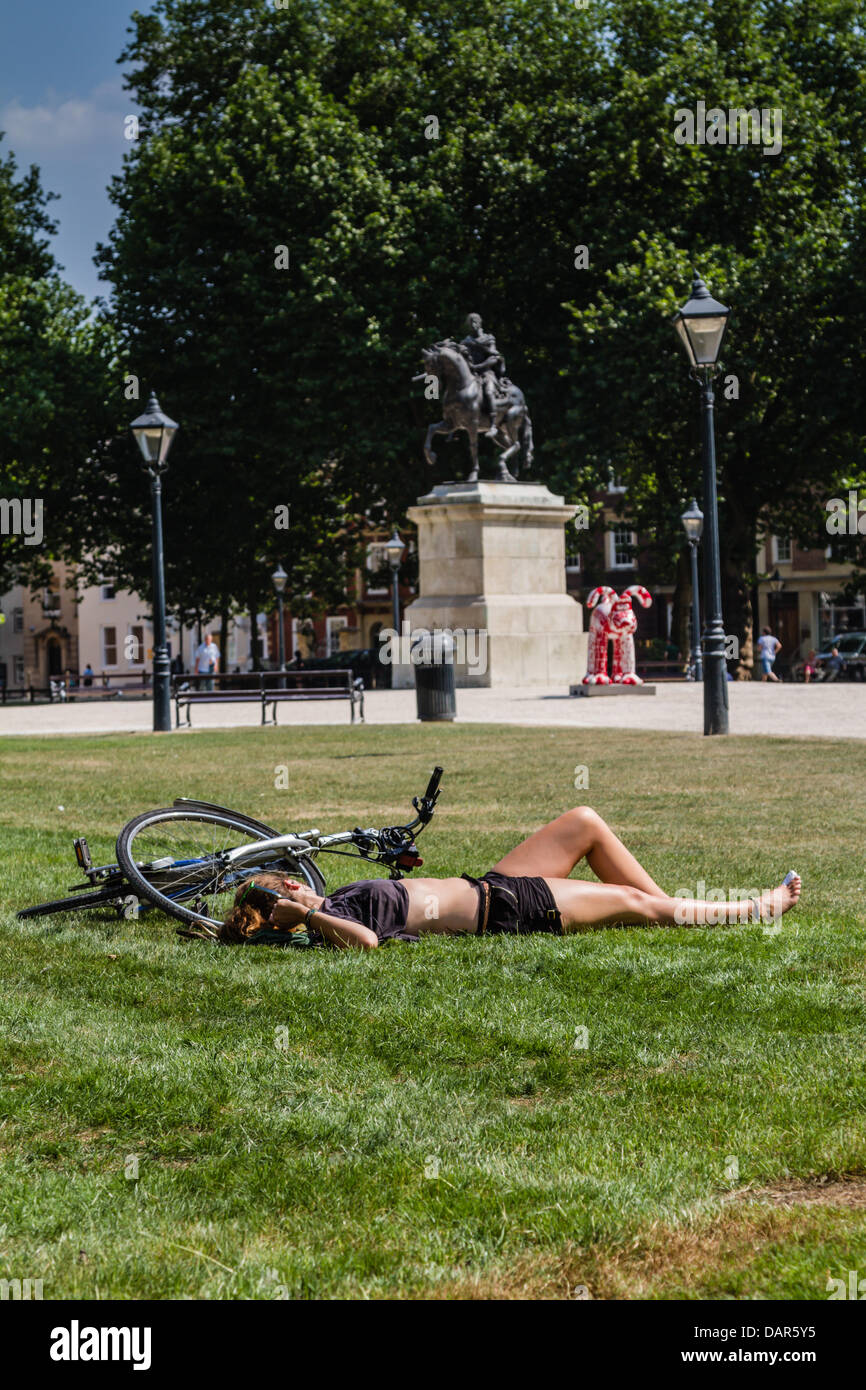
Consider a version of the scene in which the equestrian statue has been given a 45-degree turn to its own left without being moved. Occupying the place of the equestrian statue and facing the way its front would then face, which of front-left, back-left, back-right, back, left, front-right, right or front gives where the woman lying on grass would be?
front

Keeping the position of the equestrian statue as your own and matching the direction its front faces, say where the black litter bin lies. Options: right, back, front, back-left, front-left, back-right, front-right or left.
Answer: front-left

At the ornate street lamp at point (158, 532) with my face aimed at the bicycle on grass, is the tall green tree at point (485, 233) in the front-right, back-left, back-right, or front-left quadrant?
back-left

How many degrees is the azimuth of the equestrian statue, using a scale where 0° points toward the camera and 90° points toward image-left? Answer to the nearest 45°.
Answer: approximately 45°

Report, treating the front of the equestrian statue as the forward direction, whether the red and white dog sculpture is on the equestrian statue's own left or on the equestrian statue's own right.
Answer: on the equestrian statue's own left

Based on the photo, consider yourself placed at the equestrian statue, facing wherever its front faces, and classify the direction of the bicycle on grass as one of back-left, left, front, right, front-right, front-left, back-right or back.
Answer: front-left

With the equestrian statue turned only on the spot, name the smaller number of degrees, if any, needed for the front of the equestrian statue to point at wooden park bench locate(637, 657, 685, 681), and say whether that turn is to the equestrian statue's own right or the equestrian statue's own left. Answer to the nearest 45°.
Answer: approximately 180°

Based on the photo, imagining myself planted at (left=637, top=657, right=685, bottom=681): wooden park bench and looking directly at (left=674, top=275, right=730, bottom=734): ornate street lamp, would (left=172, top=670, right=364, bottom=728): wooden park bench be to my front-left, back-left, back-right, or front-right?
front-right

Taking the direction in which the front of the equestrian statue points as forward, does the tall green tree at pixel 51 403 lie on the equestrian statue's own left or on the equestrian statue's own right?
on the equestrian statue's own right

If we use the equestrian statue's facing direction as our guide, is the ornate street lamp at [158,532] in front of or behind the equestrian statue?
in front

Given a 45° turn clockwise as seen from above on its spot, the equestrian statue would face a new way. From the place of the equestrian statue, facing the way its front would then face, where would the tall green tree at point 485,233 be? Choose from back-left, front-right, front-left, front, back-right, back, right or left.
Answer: right

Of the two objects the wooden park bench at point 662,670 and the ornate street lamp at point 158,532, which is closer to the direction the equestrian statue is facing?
the ornate street lamp

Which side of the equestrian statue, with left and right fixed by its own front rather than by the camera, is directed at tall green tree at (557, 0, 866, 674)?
back

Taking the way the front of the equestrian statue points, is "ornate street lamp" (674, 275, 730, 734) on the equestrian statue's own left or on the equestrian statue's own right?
on the equestrian statue's own left

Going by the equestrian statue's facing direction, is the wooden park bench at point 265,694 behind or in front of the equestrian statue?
in front
